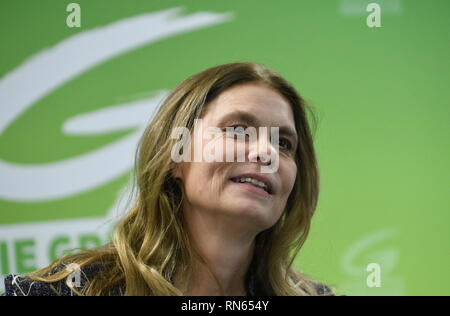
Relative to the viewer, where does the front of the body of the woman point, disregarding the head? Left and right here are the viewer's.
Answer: facing the viewer and to the right of the viewer

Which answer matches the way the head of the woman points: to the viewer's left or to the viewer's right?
to the viewer's right
